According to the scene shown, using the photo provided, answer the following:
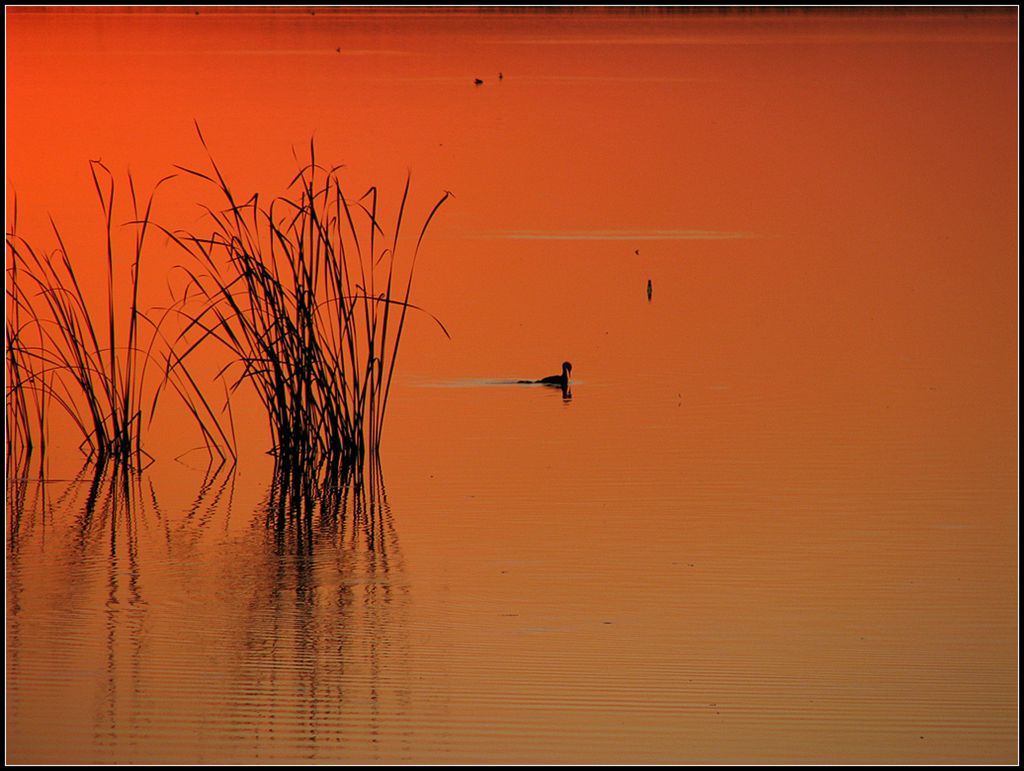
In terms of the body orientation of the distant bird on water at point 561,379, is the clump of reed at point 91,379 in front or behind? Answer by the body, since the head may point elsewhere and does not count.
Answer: behind

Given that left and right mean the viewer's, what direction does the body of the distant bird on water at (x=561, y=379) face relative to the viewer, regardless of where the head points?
facing to the right of the viewer
